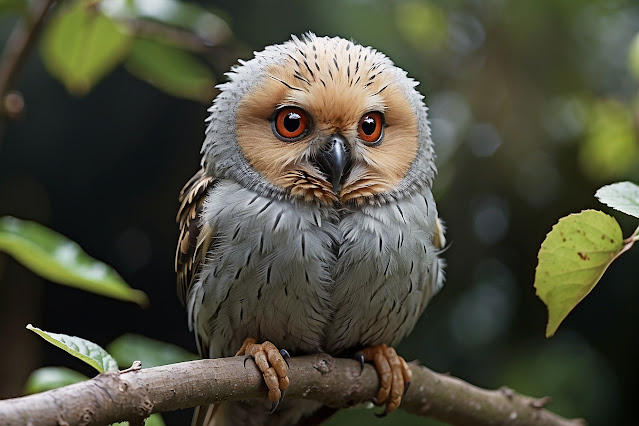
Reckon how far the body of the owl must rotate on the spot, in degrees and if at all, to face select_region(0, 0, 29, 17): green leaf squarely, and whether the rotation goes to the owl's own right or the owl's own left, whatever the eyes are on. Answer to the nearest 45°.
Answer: approximately 90° to the owl's own right

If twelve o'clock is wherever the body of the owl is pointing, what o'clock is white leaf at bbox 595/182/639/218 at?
The white leaf is roughly at 10 o'clock from the owl.

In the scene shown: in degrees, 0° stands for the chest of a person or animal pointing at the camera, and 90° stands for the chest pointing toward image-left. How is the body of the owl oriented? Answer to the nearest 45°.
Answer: approximately 0°

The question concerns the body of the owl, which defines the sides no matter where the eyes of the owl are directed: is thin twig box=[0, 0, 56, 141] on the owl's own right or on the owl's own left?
on the owl's own right
